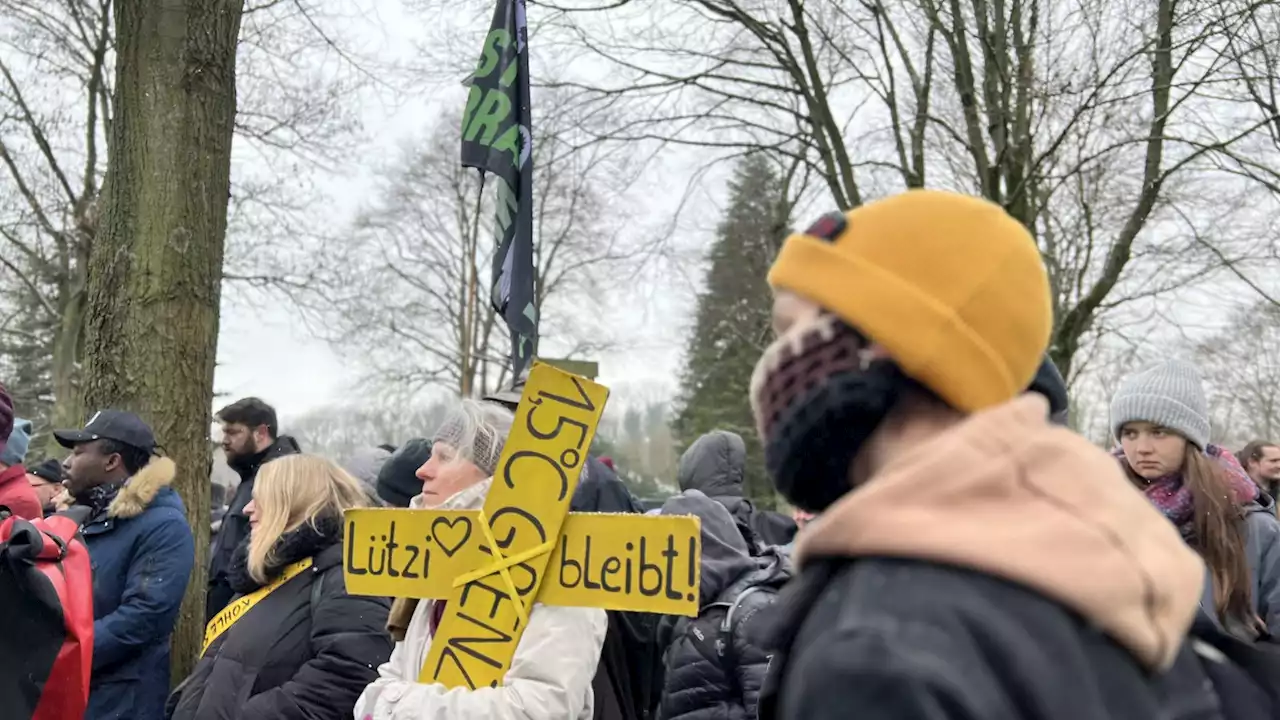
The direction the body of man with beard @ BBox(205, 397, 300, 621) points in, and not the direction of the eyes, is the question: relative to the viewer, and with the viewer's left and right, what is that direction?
facing to the left of the viewer

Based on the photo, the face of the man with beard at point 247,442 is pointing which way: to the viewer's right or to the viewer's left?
to the viewer's left

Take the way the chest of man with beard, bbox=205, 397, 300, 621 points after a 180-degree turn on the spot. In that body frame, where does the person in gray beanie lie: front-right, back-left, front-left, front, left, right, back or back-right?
front-right

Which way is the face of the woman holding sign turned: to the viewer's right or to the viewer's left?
to the viewer's left

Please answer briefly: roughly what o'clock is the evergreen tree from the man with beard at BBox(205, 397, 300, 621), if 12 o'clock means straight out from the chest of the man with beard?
The evergreen tree is roughly at 4 o'clock from the man with beard.

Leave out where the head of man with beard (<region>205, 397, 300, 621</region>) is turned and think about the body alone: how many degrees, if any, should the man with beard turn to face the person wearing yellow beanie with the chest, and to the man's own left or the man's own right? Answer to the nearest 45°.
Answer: approximately 90° to the man's own left

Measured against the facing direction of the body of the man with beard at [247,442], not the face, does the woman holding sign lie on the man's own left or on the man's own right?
on the man's own left

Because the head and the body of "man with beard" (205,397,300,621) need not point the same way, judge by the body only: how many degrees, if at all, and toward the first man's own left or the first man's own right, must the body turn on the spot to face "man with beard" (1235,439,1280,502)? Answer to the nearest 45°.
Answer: approximately 180°

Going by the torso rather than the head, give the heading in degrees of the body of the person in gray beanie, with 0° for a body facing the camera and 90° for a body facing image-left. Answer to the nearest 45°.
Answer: approximately 45°

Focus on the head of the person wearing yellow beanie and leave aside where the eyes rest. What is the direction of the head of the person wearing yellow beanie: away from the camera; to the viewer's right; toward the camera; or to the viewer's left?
to the viewer's left

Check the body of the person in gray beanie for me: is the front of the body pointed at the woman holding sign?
yes
